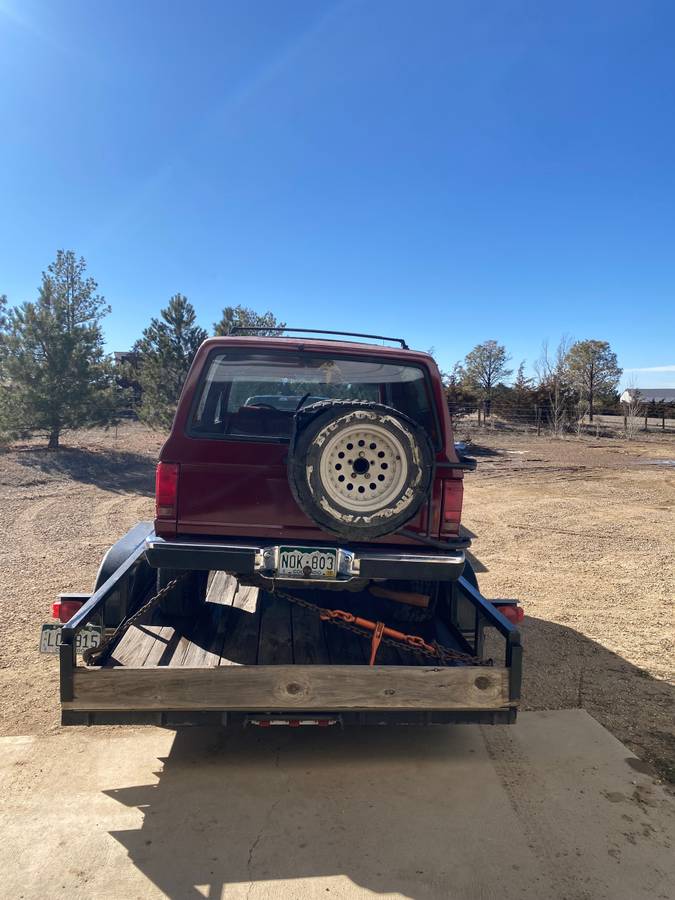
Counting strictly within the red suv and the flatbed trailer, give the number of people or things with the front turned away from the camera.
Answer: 2

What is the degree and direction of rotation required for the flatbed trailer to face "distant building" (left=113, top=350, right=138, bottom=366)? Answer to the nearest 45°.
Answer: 0° — it already faces it

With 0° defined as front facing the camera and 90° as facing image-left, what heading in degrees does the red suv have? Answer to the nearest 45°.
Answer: approximately 180°

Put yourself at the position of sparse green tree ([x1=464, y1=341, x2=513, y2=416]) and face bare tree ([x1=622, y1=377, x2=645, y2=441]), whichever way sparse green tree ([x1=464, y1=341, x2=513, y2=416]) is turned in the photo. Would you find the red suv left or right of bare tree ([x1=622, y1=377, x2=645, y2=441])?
right

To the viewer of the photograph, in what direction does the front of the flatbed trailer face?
facing away from the viewer

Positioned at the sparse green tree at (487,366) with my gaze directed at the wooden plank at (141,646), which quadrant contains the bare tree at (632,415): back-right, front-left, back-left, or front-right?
front-left

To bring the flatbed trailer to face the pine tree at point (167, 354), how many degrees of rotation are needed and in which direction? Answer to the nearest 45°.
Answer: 0° — it already faces it
